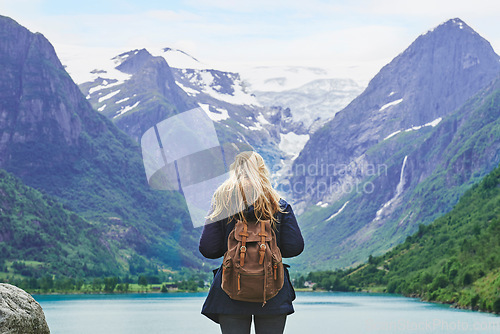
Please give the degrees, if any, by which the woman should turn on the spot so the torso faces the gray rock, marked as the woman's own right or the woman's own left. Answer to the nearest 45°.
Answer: approximately 45° to the woman's own left

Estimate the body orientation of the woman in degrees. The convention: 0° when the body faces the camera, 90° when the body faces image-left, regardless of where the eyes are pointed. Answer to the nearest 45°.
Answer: approximately 180°

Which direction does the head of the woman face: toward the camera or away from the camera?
away from the camera
